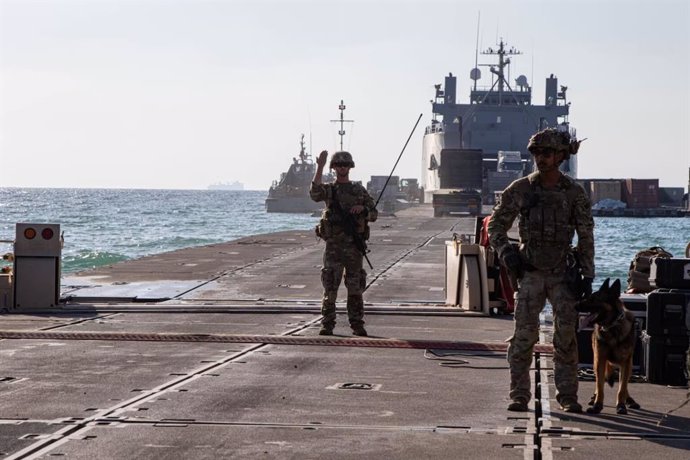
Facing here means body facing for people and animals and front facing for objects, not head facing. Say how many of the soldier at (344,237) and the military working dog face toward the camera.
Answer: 2

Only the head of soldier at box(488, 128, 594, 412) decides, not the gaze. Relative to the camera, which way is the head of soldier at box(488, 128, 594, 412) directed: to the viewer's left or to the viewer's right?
to the viewer's left

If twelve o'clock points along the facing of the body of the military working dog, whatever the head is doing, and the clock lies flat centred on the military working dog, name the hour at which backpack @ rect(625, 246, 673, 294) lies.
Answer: The backpack is roughly at 6 o'clock from the military working dog.

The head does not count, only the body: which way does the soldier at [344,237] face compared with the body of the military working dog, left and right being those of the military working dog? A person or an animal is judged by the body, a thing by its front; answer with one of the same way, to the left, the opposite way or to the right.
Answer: the same way

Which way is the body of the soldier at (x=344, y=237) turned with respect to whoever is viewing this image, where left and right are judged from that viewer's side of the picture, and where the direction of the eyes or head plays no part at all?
facing the viewer

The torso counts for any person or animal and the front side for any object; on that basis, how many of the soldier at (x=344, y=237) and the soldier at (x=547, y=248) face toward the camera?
2

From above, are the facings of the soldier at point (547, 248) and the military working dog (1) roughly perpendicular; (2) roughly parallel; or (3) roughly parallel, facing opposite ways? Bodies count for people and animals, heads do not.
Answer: roughly parallel

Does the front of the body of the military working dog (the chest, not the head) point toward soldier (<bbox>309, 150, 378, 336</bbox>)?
no

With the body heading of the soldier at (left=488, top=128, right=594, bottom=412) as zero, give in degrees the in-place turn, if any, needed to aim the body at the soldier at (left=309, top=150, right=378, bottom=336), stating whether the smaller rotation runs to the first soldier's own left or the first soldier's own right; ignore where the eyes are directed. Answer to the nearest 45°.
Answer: approximately 135° to the first soldier's own right

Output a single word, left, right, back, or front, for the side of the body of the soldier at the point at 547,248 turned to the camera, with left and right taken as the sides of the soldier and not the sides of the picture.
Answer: front

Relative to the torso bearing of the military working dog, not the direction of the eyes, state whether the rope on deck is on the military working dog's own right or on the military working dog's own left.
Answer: on the military working dog's own right

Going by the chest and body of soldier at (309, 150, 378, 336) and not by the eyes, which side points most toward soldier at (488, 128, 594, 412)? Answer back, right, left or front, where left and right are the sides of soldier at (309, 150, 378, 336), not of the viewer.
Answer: front

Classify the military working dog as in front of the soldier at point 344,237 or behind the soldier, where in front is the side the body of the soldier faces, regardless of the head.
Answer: in front

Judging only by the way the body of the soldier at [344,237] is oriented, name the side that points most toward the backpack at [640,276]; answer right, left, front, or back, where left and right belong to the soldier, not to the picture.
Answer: left

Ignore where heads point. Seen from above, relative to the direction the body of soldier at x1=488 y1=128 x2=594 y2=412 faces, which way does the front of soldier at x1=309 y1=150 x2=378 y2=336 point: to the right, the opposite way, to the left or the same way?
the same way

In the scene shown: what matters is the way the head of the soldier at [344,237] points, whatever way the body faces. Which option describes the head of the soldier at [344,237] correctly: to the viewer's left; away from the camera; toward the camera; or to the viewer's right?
toward the camera

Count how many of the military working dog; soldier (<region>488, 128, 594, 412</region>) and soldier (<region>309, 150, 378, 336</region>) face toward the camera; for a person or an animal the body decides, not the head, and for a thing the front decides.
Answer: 3

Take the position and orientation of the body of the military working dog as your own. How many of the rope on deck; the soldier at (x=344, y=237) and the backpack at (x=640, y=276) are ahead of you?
0
